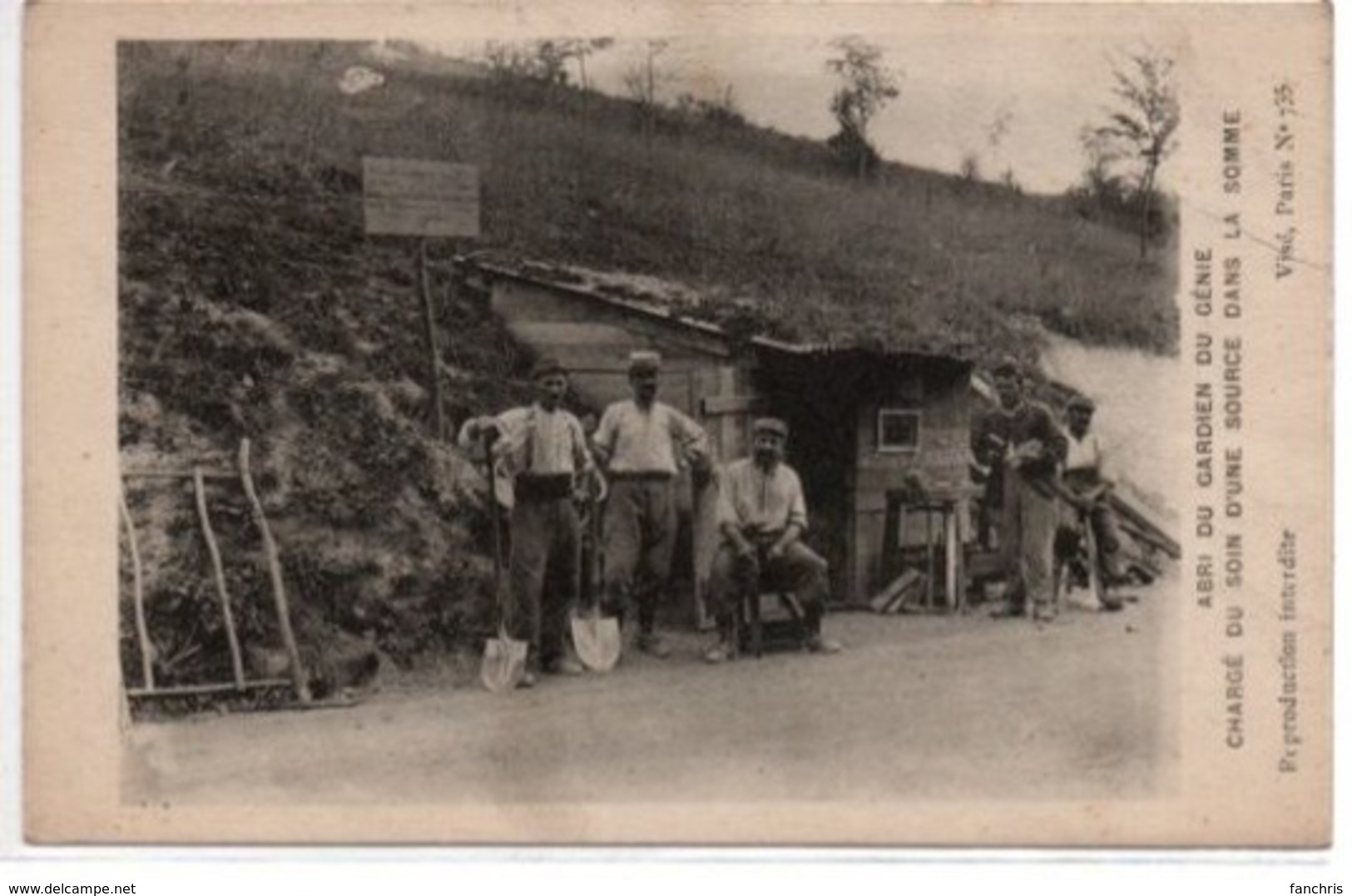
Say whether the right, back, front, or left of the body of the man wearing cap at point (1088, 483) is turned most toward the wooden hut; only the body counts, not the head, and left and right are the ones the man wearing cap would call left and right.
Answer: right

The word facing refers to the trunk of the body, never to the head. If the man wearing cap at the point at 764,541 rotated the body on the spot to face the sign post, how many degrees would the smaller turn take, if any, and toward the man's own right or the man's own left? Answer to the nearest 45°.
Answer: approximately 90° to the man's own right

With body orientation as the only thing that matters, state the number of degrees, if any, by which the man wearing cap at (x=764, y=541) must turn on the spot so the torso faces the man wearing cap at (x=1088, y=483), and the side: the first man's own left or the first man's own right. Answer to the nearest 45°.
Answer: approximately 90° to the first man's own left
